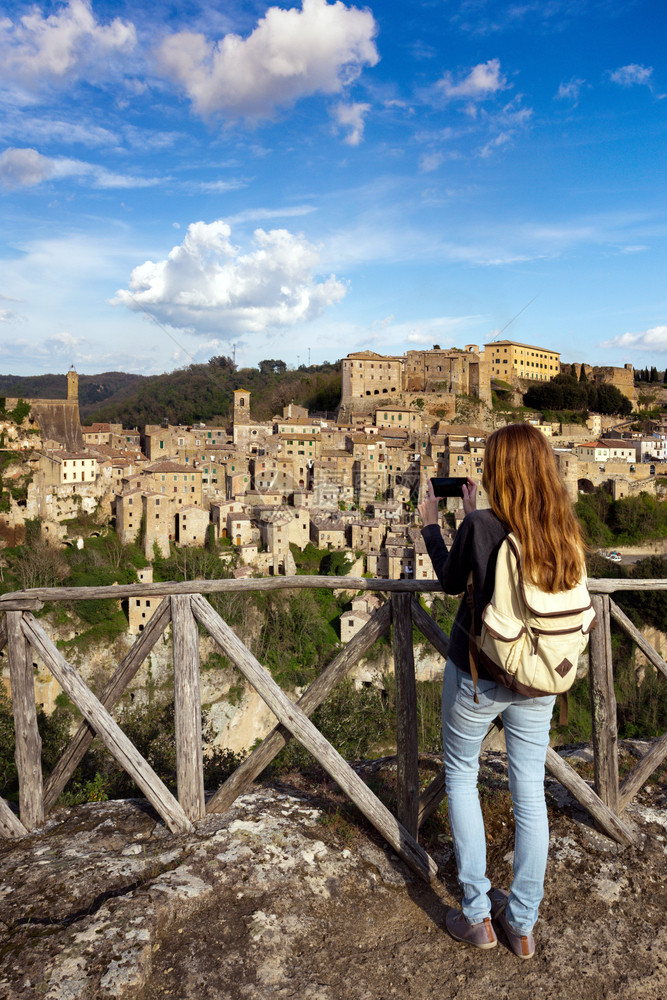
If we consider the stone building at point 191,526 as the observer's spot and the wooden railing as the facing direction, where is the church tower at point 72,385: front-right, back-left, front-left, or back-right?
back-right

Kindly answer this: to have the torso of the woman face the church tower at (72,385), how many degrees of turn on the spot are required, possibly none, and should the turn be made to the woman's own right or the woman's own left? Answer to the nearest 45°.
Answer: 0° — they already face it

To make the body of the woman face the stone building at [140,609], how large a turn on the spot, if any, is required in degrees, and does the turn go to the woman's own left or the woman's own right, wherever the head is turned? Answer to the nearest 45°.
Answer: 0° — they already face it

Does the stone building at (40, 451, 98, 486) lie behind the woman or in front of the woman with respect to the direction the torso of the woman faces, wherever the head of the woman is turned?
in front

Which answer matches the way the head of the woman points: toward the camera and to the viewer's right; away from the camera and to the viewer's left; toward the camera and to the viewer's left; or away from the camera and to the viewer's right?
away from the camera and to the viewer's left

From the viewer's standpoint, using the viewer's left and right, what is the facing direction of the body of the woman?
facing away from the viewer and to the left of the viewer
